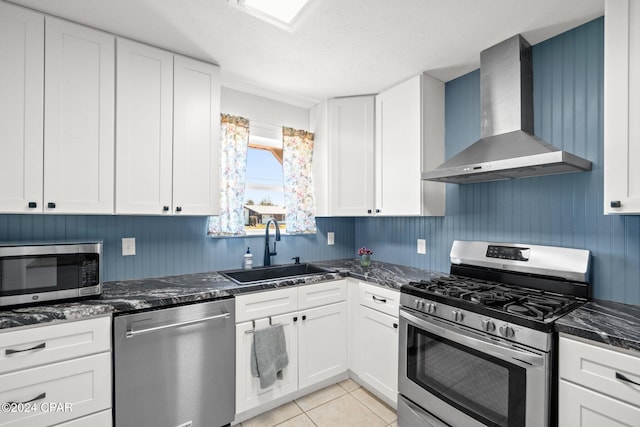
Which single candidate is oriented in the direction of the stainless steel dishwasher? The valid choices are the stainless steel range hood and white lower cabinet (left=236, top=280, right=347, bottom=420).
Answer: the stainless steel range hood

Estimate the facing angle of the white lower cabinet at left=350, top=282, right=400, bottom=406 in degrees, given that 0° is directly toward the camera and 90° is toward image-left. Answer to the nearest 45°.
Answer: approximately 45°

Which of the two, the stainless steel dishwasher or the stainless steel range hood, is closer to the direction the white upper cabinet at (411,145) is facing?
the stainless steel dishwasher

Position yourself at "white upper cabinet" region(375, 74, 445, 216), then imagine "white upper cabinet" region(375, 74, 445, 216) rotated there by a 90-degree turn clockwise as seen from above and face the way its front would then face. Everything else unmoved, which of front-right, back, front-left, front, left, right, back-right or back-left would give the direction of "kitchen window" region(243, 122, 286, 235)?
front-left

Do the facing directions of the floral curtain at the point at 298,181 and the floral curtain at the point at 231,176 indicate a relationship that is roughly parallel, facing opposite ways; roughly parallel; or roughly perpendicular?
roughly parallel

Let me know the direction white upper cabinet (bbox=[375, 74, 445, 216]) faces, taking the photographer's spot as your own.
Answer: facing the viewer and to the left of the viewer

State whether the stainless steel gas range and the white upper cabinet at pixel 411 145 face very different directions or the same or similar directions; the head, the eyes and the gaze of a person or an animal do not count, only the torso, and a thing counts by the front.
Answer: same or similar directions

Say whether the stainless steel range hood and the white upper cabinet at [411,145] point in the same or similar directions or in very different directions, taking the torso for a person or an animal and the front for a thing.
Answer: same or similar directions

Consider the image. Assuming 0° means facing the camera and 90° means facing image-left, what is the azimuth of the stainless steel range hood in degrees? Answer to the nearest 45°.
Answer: approximately 45°

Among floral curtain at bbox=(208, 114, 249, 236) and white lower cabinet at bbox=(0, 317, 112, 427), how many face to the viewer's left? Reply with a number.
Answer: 0

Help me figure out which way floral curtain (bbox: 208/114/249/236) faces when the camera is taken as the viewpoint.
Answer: facing the viewer and to the right of the viewer

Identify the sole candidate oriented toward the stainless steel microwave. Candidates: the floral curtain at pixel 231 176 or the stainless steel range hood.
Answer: the stainless steel range hood

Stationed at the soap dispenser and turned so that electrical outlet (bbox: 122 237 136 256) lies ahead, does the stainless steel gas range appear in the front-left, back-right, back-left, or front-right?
back-left

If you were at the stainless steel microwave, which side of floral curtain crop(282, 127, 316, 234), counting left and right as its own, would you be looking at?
right

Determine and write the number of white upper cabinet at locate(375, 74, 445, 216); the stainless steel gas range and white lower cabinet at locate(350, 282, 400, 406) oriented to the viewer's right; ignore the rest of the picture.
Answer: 0
